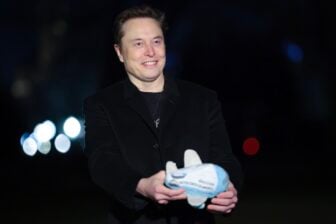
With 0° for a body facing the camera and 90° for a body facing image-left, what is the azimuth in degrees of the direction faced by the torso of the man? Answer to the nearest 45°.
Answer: approximately 0°

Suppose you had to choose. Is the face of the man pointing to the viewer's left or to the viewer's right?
to the viewer's right
